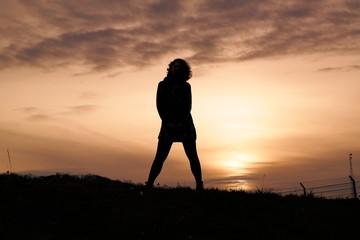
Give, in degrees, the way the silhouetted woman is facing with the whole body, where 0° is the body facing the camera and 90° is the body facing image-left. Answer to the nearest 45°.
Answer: approximately 0°
